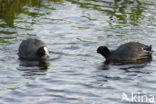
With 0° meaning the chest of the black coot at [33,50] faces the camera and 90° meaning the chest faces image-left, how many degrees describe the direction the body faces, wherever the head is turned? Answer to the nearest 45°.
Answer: approximately 315°

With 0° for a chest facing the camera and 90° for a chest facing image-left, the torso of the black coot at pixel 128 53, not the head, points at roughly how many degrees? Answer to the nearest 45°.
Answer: approximately 90°
